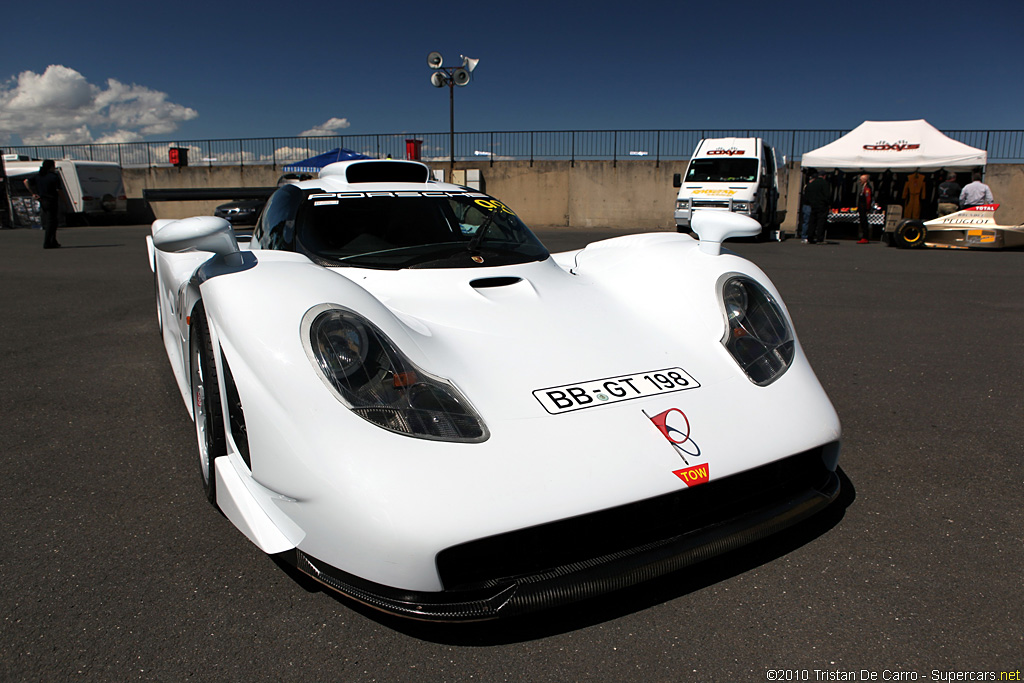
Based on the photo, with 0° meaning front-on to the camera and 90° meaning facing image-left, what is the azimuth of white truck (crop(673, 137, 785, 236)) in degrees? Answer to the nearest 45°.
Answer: approximately 0°

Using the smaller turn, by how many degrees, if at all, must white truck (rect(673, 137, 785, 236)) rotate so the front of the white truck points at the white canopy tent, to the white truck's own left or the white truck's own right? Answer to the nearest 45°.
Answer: approximately 135° to the white truck's own left

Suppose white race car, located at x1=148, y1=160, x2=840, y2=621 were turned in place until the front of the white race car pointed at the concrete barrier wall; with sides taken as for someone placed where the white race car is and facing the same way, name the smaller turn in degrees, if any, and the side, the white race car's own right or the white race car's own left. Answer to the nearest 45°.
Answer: approximately 135° to the white race car's own left

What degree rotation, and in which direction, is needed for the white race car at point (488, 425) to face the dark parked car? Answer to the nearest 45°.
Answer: approximately 135° to its left

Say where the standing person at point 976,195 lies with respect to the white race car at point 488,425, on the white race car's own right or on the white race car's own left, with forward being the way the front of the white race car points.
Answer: on the white race car's own left

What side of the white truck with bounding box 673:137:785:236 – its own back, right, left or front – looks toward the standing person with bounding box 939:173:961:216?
left

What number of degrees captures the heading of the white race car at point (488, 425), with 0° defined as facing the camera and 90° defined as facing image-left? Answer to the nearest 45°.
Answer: approximately 315°
